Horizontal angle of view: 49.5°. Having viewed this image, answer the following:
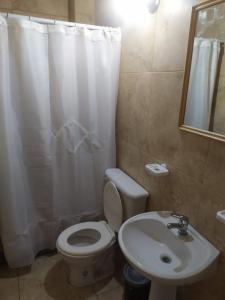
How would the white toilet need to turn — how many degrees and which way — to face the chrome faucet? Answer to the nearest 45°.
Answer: approximately 90° to its left

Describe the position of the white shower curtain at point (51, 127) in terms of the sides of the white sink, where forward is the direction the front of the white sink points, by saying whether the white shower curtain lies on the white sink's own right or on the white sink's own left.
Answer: on the white sink's own right

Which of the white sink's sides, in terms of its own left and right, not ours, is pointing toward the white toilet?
right

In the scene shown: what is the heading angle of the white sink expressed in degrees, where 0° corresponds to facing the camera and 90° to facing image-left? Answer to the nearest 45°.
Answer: approximately 45°
